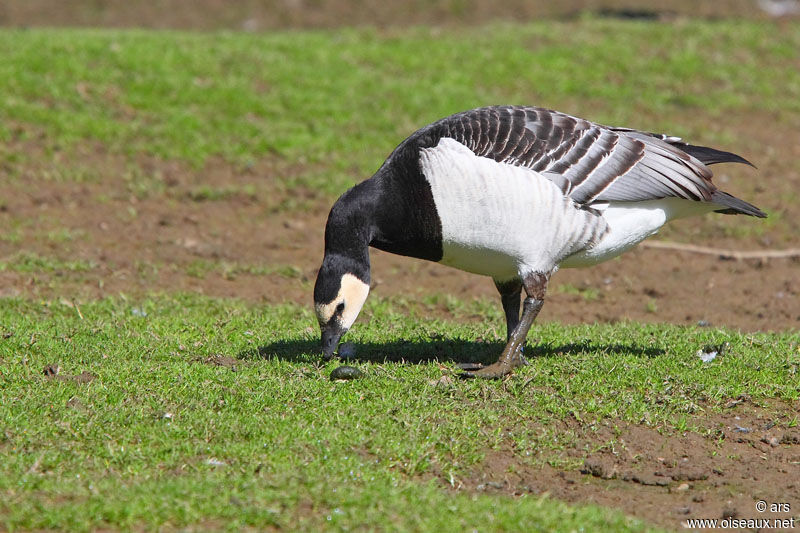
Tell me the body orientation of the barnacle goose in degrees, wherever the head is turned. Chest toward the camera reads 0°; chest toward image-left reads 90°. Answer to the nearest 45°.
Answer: approximately 90°

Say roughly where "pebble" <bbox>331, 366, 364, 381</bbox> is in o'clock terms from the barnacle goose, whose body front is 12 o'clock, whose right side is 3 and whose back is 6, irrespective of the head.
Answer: The pebble is roughly at 11 o'clock from the barnacle goose.
